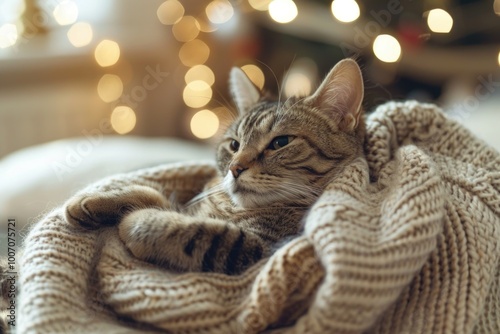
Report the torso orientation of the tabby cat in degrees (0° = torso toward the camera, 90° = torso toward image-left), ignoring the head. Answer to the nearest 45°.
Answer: approximately 45°
